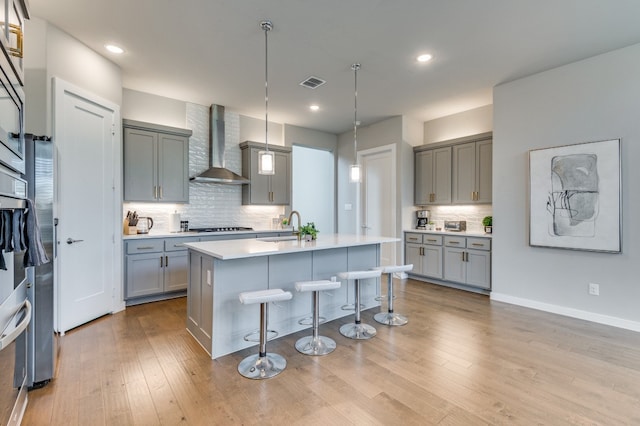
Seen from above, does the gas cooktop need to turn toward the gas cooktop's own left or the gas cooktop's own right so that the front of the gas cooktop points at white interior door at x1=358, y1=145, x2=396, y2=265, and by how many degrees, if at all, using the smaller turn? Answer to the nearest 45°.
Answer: approximately 90° to the gas cooktop's own left

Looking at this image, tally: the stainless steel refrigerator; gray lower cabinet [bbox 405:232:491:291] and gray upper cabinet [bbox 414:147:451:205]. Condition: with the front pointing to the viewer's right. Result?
1

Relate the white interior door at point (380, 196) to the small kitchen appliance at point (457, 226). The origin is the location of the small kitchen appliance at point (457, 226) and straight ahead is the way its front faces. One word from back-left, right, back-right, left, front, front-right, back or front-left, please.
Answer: front-right

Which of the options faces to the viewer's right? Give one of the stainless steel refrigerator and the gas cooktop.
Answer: the stainless steel refrigerator

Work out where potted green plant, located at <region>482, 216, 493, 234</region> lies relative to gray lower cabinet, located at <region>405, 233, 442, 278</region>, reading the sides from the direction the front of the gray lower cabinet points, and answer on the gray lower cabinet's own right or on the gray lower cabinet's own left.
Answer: on the gray lower cabinet's own left

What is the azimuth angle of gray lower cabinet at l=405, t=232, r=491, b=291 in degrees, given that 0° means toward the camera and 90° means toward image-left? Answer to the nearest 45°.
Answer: approximately 45°

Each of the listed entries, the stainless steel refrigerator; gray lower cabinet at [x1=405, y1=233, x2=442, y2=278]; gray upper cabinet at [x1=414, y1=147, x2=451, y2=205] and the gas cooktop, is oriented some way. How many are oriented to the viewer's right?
1

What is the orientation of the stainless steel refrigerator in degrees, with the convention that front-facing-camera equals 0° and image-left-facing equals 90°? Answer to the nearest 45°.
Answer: approximately 270°

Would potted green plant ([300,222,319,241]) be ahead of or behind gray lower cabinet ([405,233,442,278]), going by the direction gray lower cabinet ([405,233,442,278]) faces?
ahead

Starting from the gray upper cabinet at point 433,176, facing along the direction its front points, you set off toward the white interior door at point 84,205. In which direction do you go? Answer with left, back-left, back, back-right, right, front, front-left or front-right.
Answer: front

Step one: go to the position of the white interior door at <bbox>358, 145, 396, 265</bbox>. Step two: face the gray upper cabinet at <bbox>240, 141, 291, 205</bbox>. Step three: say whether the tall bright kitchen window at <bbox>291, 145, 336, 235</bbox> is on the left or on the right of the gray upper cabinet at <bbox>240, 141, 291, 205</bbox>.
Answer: right

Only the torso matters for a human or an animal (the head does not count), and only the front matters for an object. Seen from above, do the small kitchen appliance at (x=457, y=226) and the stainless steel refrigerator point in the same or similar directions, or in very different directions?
very different directions

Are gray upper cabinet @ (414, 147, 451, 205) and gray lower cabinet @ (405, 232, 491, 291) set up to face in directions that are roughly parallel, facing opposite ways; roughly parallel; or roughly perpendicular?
roughly parallel

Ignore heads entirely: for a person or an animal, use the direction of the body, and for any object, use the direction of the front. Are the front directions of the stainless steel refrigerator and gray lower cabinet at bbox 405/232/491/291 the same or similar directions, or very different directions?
very different directions

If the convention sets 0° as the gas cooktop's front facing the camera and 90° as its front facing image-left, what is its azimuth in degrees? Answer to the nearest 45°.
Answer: approximately 0°

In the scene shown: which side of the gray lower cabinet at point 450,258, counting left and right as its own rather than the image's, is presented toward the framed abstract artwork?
left
